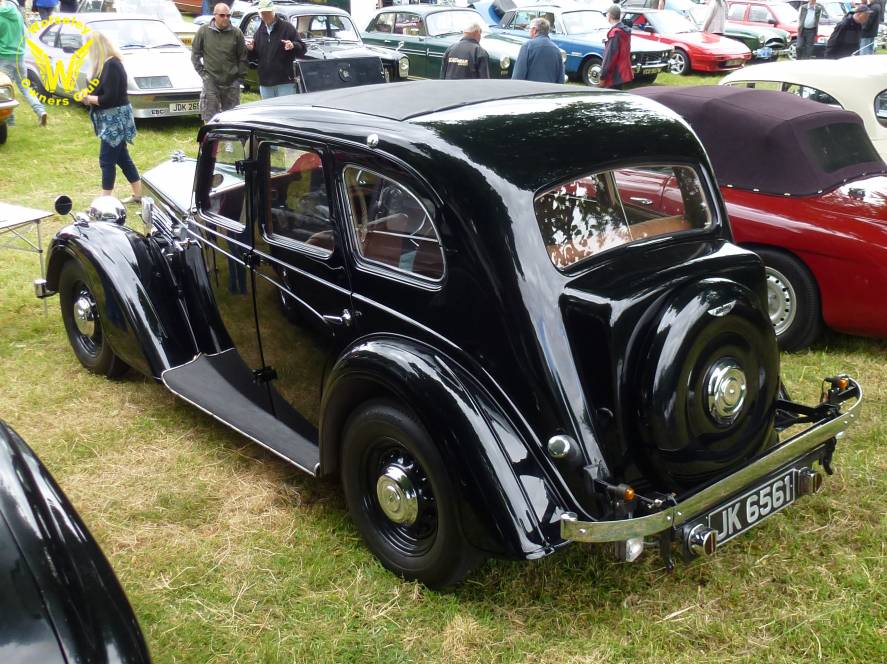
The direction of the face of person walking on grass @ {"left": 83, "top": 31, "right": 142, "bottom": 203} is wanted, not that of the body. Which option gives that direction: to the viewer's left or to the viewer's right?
to the viewer's left

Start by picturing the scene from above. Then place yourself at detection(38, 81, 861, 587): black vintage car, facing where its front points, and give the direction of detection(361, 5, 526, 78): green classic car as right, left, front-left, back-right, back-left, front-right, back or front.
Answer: front-right

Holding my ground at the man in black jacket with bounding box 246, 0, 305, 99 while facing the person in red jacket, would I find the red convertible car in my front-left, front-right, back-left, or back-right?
front-right

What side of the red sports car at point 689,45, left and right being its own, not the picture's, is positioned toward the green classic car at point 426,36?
right

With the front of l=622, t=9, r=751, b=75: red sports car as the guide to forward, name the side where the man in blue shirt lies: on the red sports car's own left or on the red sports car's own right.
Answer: on the red sports car's own right

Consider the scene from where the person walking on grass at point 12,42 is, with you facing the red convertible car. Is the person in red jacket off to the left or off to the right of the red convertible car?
left

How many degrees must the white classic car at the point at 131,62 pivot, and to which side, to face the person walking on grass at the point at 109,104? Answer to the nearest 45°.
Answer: approximately 45° to its right

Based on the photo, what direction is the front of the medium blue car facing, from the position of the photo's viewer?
facing the viewer and to the right of the viewer

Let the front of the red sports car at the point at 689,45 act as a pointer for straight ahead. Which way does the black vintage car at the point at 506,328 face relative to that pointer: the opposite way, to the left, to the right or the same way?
the opposite way

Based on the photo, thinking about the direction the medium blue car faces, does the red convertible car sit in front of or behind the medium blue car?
in front

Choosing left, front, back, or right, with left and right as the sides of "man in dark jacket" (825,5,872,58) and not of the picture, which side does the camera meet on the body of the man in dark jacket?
right
